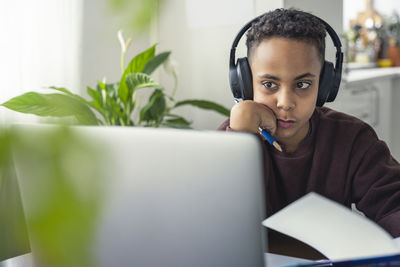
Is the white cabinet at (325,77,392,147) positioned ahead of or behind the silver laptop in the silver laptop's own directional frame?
ahead

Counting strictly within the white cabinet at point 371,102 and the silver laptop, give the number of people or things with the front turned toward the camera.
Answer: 1

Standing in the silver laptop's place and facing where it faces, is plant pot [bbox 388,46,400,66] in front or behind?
in front

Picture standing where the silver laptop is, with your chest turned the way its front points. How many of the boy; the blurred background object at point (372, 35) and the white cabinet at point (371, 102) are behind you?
0

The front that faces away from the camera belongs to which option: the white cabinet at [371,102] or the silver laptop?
the silver laptop

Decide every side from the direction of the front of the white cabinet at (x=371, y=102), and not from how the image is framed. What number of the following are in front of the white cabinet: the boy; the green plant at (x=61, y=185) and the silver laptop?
3

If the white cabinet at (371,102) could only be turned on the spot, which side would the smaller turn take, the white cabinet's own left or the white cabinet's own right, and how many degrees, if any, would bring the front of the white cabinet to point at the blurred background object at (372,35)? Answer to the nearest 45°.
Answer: approximately 180°

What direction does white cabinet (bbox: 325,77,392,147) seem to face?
toward the camera

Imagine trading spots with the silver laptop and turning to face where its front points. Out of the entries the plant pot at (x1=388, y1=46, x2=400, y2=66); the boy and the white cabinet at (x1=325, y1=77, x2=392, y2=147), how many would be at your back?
0

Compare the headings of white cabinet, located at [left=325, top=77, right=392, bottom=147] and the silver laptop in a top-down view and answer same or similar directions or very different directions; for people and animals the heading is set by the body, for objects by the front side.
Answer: very different directions

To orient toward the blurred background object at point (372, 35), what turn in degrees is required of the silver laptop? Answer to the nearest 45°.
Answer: approximately 45° to its right

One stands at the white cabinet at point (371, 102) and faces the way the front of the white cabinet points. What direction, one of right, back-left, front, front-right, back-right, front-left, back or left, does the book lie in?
front

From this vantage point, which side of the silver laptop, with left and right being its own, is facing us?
back

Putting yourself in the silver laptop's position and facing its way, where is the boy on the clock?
The boy is roughly at 1 o'clock from the silver laptop.
